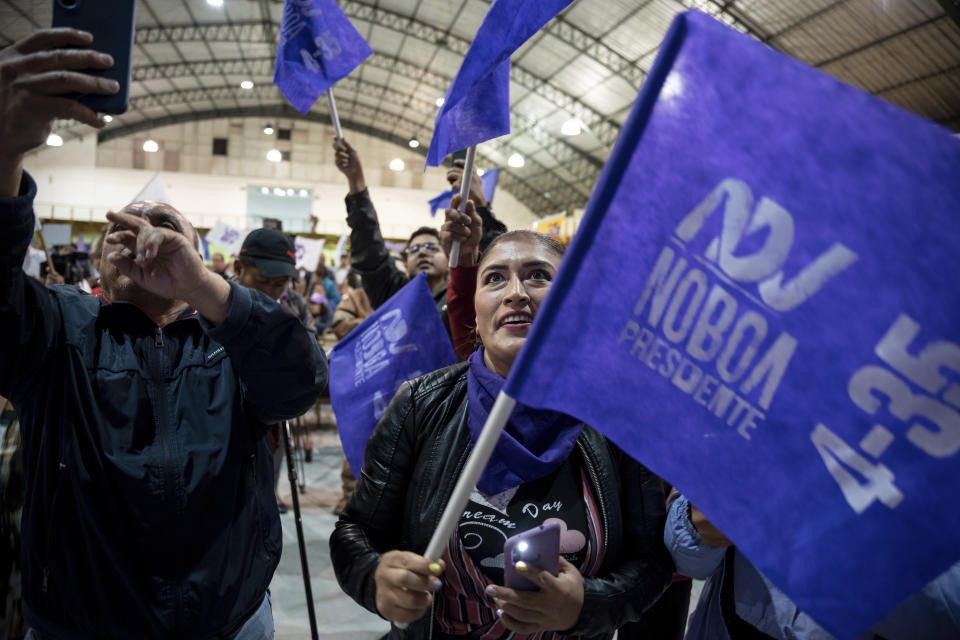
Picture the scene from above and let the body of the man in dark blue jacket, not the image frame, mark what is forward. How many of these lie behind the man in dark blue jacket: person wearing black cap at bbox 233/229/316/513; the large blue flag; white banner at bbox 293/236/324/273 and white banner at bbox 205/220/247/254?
3

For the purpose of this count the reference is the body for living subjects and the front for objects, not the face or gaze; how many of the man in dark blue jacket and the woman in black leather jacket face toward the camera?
2

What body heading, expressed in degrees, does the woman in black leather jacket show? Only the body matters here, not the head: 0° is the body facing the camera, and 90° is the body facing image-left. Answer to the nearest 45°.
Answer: approximately 0°

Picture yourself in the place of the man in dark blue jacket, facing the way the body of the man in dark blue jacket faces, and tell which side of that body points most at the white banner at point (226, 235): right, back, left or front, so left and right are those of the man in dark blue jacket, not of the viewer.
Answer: back

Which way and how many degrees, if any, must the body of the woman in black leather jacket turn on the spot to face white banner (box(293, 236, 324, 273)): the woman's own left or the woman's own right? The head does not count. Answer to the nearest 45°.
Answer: approximately 180°
